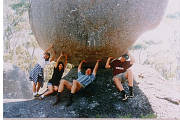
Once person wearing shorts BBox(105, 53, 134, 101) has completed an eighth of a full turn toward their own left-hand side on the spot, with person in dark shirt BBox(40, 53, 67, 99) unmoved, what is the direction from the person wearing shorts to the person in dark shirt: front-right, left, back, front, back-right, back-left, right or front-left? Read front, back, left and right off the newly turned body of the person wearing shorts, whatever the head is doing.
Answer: back-right

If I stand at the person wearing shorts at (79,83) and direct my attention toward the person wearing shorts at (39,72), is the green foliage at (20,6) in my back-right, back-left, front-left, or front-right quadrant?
front-right

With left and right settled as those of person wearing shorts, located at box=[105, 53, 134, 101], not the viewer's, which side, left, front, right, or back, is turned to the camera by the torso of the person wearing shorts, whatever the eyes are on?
front

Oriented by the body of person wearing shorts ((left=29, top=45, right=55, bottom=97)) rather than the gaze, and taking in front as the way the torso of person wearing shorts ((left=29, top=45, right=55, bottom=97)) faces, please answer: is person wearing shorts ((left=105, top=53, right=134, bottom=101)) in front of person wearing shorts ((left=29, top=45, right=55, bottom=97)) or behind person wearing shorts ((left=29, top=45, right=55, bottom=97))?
in front

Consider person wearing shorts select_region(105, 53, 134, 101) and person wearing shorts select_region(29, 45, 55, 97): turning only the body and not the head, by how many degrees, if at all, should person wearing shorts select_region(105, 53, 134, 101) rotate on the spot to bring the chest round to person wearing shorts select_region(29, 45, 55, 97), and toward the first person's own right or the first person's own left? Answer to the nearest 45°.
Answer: approximately 90° to the first person's own right

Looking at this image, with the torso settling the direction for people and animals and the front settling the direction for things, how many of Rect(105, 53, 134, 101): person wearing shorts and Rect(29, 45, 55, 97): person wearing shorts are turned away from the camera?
0

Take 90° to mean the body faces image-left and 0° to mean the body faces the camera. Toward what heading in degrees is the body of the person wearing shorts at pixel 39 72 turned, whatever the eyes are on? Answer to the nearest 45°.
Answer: approximately 315°

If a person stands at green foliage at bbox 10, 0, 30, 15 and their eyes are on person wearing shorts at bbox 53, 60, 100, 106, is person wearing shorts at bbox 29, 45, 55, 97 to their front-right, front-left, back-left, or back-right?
front-right

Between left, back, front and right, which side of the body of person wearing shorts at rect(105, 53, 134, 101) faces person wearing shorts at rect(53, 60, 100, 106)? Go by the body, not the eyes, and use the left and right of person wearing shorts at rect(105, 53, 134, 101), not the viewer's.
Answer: right
